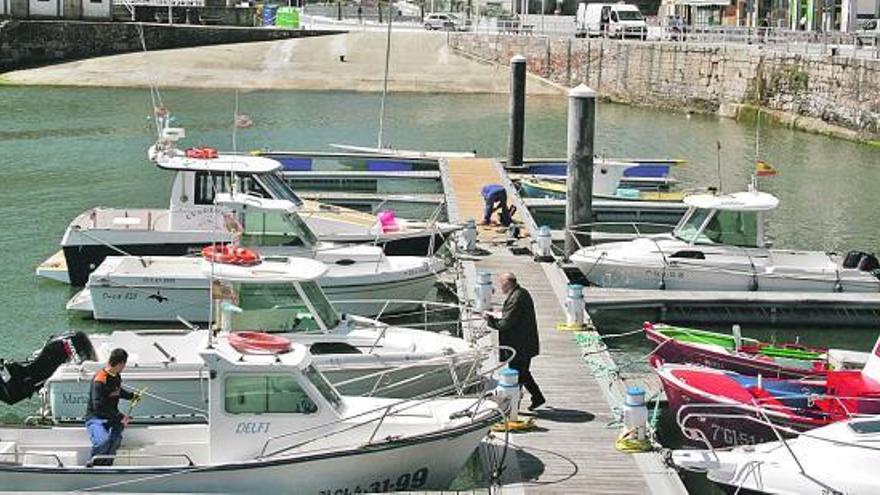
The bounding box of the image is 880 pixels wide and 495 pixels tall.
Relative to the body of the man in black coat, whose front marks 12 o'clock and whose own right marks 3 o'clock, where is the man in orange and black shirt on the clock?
The man in orange and black shirt is roughly at 11 o'clock from the man in black coat.

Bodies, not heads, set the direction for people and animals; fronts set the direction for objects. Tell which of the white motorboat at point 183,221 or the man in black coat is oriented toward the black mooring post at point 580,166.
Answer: the white motorboat

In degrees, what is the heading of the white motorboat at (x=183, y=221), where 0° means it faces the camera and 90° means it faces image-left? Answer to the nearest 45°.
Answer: approximately 270°

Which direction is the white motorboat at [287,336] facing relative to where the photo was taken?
to the viewer's right

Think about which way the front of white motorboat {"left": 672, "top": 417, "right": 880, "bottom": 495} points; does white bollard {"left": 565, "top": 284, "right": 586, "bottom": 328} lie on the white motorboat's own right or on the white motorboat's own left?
on the white motorboat's own right

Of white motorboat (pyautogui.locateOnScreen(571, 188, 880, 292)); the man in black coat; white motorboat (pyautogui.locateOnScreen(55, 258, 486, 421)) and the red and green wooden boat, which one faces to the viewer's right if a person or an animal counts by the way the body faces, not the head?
white motorboat (pyautogui.locateOnScreen(55, 258, 486, 421))

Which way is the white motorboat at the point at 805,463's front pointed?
to the viewer's left

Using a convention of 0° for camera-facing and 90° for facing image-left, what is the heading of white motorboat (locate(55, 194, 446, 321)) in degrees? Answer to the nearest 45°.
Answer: approximately 270°

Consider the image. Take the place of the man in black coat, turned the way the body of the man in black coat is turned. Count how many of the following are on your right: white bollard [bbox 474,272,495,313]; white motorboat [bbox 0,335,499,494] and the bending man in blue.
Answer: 2

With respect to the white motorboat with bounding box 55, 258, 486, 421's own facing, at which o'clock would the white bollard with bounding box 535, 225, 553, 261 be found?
The white bollard is roughly at 10 o'clock from the white motorboat.

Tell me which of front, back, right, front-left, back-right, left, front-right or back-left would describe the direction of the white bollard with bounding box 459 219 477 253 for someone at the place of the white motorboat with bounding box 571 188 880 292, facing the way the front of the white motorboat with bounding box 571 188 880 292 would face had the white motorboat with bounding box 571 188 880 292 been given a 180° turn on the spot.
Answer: back

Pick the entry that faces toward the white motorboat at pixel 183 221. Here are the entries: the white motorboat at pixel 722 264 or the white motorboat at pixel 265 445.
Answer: the white motorboat at pixel 722 264

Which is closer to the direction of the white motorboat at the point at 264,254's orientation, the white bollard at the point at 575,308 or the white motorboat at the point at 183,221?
the white bollard

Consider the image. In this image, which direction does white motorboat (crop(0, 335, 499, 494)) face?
to the viewer's right

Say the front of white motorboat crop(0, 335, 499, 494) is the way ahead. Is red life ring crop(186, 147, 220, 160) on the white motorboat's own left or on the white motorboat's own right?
on the white motorboat's own left

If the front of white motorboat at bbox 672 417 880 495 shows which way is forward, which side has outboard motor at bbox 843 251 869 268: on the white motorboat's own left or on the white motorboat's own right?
on the white motorboat's own right

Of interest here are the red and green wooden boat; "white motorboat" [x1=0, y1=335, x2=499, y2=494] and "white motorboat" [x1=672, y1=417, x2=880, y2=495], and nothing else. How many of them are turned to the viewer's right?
1

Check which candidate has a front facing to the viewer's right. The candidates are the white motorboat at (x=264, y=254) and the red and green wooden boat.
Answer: the white motorboat

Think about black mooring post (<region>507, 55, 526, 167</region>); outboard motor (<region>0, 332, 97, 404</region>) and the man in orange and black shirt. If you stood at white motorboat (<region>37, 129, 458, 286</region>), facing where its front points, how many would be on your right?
2

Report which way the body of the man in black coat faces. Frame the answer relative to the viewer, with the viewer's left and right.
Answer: facing to the left of the viewer
